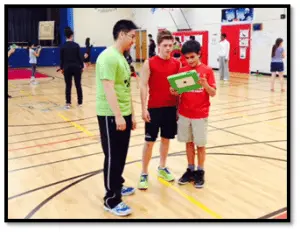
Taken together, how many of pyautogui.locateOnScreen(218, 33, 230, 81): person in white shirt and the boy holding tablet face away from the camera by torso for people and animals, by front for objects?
0

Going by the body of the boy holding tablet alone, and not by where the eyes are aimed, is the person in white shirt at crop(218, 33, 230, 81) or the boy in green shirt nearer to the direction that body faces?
the boy in green shirt

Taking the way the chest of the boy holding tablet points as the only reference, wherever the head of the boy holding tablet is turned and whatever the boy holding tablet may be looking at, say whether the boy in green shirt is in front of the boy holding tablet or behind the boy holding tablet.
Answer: in front

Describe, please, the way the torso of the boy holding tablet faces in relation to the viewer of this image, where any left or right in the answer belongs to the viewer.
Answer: facing the viewer and to the left of the viewer

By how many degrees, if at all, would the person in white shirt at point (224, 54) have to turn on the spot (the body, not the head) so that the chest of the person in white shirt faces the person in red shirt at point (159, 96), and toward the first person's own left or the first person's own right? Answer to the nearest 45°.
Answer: approximately 45° to the first person's own left

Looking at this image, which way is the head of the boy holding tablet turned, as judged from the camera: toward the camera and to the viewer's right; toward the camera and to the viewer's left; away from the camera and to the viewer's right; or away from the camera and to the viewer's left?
toward the camera and to the viewer's left

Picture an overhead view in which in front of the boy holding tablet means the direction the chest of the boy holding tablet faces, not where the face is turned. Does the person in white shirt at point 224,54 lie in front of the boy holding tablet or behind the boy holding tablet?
behind

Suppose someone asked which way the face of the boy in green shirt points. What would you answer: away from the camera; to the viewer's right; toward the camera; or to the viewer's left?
to the viewer's right

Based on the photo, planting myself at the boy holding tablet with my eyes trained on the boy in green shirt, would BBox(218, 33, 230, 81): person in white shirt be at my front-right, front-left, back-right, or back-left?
back-right
